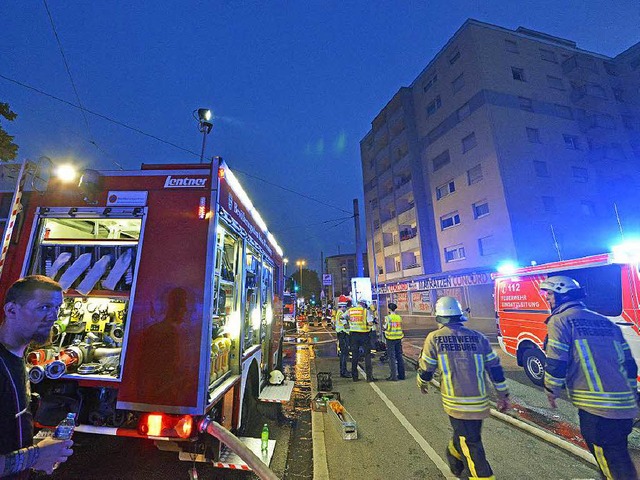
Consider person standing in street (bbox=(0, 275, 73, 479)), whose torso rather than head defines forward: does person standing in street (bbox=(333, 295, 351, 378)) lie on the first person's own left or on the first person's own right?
on the first person's own left

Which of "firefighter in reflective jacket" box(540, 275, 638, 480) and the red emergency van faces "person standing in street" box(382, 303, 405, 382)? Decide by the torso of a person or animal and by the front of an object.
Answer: the firefighter in reflective jacket

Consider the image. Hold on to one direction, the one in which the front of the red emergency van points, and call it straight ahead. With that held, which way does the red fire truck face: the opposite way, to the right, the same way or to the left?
the opposite way

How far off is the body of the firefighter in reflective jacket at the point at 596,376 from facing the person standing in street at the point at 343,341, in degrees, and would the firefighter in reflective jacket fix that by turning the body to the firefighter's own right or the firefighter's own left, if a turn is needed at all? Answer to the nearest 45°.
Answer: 0° — they already face them

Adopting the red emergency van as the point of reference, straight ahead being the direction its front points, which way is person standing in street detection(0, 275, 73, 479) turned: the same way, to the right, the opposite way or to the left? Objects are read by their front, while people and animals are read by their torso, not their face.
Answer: to the left

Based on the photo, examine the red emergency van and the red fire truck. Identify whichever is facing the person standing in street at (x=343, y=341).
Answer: the red fire truck

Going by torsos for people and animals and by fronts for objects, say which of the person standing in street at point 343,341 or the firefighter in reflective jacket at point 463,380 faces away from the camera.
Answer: the firefighter in reflective jacket

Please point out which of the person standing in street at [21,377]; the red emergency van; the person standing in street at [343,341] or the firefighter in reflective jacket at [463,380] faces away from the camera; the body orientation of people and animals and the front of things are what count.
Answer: the firefighter in reflective jacket

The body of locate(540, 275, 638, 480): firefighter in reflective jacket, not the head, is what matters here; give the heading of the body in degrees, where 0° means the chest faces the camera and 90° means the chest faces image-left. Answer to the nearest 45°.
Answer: approximately 135°

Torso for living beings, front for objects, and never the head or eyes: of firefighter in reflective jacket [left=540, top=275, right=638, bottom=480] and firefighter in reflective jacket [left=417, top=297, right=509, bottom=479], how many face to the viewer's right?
0

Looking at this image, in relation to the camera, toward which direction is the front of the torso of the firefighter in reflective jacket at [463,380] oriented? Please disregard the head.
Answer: away from the camera

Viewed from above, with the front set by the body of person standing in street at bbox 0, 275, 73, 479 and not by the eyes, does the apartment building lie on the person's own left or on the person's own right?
on the person's own left
